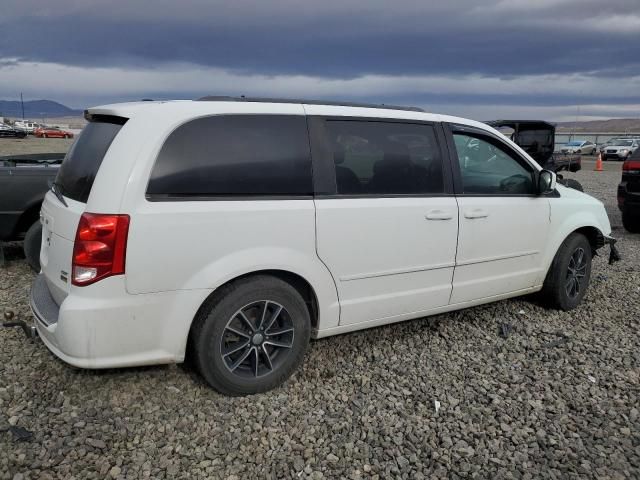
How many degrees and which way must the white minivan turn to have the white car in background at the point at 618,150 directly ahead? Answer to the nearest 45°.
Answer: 0° — it already faces it

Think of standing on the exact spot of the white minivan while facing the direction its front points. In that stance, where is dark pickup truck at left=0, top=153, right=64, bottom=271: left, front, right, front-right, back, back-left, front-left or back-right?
left

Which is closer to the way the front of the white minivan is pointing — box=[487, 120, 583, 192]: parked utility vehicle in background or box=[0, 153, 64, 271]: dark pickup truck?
the parked utility vehicle in background

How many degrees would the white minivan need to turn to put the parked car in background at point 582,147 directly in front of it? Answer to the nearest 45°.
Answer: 0° — it already faces it

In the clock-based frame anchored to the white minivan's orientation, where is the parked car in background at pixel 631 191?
The parked car in background is roughly at 12 o'clock from the white minivan.

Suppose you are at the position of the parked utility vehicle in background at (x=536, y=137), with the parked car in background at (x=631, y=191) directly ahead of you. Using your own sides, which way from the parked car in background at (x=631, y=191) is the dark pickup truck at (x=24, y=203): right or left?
right

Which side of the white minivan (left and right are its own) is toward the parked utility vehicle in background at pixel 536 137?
front

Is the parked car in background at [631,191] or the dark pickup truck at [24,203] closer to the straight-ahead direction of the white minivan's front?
the parked car in background

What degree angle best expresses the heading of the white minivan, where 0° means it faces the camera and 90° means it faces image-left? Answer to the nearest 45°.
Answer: approximately 225°
